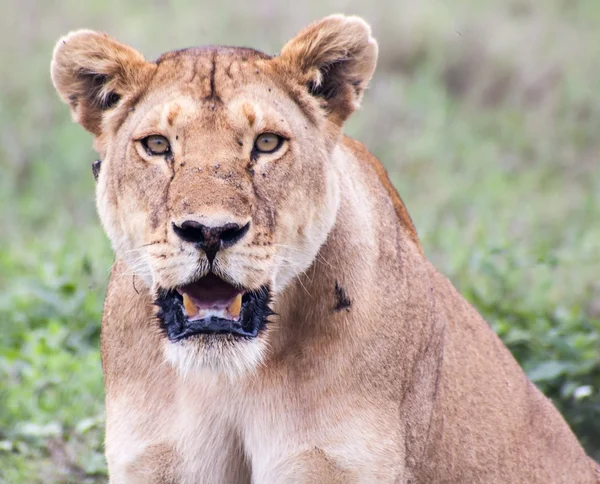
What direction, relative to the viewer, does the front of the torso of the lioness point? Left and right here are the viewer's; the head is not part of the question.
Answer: facing the viewer and to the left of the viewer
